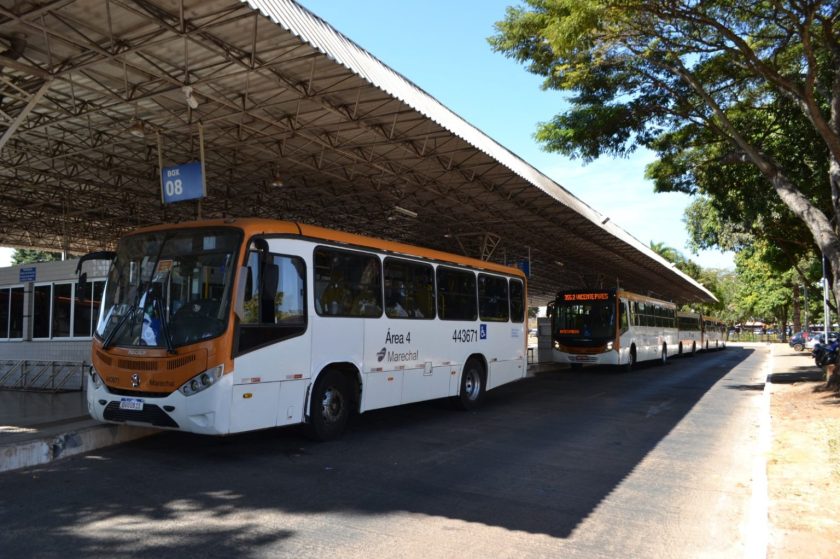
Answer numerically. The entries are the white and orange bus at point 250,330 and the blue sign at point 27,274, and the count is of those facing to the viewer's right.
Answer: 0

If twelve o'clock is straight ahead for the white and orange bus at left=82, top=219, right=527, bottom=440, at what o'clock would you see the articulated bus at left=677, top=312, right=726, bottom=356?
The articulated bus is roughly at 6 o'clock from the white and orange bus.

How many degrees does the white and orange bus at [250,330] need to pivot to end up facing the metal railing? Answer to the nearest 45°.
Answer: approximately 90° to its right

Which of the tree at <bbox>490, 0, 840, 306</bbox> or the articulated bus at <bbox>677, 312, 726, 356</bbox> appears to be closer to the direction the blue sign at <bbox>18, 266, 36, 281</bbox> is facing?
the tree

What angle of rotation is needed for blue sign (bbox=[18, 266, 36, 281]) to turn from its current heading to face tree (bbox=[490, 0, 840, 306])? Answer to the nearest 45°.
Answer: approximately 45° to its left

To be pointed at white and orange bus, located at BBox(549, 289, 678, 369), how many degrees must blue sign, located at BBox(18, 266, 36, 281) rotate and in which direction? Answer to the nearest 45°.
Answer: approximately 90° to its left

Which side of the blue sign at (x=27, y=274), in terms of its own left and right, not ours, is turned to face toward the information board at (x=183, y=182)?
left

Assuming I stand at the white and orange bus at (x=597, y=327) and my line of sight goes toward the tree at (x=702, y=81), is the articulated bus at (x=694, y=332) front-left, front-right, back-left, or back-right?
back-left

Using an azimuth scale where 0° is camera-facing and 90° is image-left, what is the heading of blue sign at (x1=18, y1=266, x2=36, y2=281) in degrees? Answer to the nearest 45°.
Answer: approximately 0°
